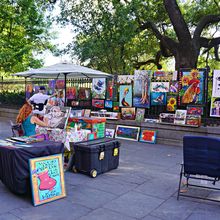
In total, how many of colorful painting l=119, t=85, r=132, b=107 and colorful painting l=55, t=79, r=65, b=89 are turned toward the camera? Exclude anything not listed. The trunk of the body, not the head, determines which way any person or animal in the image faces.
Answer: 2

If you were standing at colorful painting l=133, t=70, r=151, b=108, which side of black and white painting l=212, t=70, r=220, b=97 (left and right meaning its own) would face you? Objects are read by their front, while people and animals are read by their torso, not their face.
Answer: right

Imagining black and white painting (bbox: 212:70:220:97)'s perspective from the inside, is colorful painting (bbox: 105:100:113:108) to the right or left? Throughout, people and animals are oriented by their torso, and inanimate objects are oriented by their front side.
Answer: on its right

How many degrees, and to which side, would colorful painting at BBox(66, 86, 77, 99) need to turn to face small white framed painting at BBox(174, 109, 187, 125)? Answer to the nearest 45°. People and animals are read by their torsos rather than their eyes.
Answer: approximately 45° to its left

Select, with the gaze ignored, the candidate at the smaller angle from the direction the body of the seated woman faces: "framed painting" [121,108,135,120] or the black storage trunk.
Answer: the framed painting

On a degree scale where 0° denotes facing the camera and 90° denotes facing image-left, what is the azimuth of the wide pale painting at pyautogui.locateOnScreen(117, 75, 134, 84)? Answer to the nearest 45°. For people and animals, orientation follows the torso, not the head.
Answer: approximately 0°
